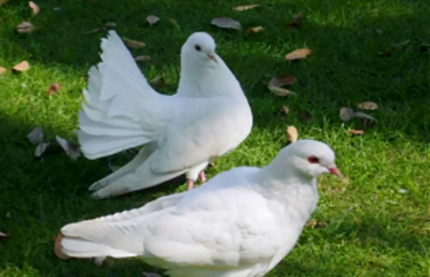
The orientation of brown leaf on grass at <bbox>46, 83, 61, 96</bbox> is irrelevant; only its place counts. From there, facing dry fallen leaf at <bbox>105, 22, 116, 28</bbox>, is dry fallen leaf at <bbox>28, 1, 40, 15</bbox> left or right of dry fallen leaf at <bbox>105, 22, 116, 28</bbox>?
left

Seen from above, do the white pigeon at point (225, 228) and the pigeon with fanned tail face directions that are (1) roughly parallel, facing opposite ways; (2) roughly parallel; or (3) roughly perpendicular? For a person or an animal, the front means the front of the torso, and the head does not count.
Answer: roughly parallel

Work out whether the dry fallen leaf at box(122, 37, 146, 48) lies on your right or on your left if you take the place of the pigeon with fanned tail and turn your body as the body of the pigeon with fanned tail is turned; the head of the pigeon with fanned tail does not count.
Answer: on your left

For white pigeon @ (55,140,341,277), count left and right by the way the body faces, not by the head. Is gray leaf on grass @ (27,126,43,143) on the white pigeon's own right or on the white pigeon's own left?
on the white pigeon's own left

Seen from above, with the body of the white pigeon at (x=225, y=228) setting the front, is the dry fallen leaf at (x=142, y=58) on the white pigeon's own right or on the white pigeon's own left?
on the white pigeon's own left

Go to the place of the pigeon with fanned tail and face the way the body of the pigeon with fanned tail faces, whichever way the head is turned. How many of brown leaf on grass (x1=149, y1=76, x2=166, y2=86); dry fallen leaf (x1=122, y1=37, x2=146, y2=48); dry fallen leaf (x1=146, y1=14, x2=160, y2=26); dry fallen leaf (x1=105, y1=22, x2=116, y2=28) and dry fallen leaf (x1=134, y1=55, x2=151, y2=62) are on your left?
5

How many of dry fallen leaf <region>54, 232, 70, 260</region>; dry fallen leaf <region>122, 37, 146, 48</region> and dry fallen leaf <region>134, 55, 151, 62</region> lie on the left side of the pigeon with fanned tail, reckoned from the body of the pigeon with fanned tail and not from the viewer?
2

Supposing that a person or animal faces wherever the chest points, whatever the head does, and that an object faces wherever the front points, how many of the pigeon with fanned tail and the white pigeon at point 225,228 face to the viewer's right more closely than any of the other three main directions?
2

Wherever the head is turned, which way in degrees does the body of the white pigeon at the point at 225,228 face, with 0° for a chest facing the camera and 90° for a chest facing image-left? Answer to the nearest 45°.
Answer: approximately 270°

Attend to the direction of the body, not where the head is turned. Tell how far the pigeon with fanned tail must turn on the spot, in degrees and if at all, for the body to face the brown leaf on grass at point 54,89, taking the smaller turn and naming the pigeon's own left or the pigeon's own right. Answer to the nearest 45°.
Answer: approximately 135° to the pigeon's own left

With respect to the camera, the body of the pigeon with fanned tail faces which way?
to the viewer's right

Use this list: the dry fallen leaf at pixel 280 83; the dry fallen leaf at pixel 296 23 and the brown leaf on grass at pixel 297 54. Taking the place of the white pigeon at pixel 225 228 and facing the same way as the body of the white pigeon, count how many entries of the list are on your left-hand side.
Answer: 3

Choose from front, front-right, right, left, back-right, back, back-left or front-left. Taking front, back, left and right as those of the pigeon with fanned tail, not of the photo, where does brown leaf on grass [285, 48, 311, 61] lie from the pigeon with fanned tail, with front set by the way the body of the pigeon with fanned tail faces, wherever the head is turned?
front-left

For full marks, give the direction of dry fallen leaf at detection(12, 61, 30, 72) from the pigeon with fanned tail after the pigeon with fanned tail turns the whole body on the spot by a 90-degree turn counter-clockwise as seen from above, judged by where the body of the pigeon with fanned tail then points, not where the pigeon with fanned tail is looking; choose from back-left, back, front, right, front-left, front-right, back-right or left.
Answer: front-left
